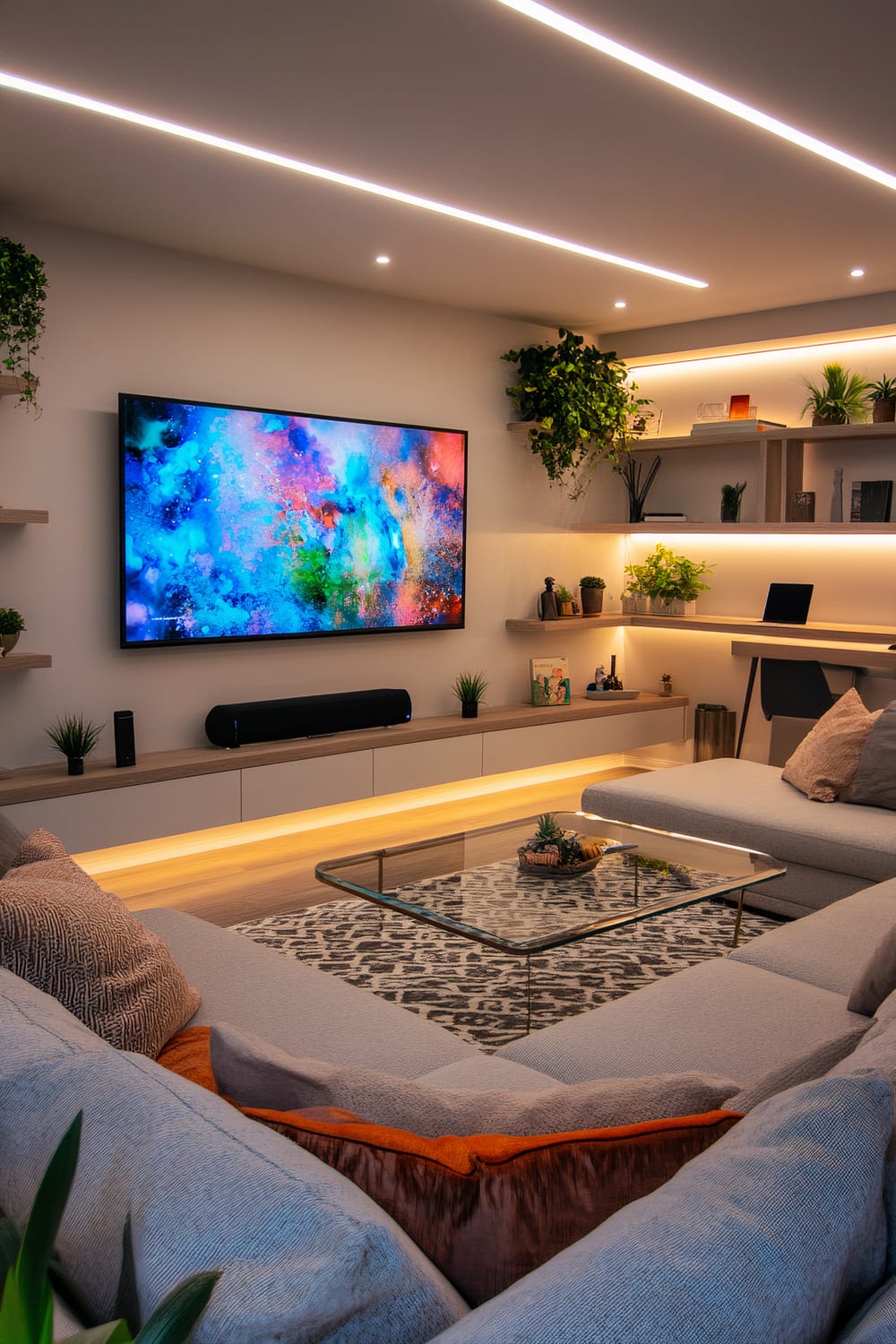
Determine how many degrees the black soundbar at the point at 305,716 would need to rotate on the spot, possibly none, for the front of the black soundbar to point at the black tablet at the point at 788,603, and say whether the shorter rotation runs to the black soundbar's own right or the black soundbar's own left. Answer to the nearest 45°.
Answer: approximately 45° to the black soundbar's own left

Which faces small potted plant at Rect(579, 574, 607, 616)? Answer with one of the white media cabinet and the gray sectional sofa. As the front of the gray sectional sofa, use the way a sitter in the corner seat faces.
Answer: the gray sectional sofa

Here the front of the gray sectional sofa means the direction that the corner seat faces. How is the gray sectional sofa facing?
away from the camera

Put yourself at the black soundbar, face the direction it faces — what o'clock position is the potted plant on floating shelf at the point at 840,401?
The potted plant on floating shelf is roughly at 10 o'clock from the black soundbar.

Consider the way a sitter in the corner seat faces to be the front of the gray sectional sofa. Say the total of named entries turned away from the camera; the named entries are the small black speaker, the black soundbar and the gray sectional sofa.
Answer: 1

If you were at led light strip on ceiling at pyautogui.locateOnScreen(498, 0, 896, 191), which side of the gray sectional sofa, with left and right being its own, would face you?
front

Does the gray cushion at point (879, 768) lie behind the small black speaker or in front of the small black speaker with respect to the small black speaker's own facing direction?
in front

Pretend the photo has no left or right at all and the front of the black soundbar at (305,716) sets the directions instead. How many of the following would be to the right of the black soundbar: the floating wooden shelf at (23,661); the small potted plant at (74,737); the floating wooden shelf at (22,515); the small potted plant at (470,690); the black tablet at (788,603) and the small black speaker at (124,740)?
4

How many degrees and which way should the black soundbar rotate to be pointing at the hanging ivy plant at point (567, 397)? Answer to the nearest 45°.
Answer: approximately 90° to its left

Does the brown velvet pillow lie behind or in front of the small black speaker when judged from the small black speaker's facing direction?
in front

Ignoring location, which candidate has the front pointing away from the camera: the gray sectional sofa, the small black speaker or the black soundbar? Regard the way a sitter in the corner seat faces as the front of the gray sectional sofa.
the gray sectional sofa

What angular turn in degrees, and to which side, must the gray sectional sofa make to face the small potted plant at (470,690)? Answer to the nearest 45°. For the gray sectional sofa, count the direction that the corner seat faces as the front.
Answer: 0° — it already faces it
